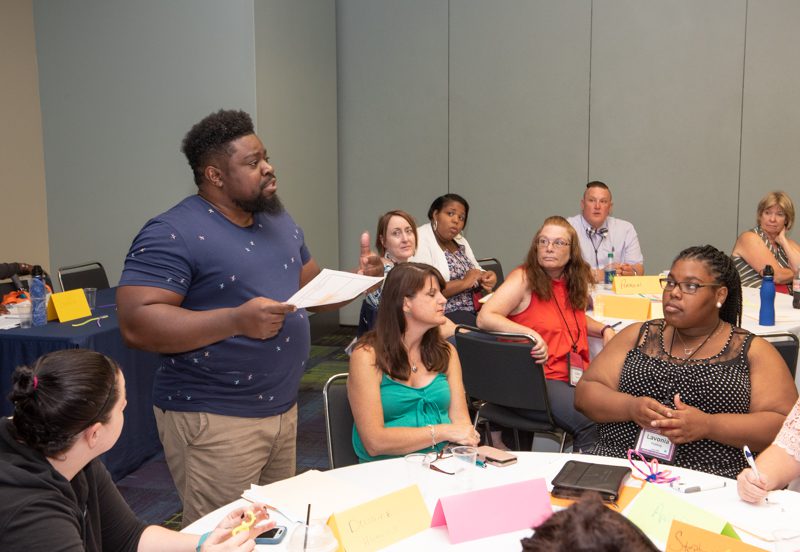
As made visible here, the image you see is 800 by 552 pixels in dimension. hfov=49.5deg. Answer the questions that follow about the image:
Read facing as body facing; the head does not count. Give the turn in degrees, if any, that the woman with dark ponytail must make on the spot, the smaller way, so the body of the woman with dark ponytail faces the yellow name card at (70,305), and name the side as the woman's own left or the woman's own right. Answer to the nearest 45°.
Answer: approximately 45° to the woman's own left

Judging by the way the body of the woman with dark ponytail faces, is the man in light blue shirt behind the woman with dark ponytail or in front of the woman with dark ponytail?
in front

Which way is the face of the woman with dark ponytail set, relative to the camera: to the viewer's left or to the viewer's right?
to the viewer's right

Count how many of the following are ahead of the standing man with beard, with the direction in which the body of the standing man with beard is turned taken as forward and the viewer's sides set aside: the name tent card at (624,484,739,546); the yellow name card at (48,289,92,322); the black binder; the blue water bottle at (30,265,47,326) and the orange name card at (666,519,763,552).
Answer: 3

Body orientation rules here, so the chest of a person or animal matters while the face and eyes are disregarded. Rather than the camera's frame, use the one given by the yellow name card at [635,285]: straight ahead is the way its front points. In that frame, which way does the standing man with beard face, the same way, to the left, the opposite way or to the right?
to the left

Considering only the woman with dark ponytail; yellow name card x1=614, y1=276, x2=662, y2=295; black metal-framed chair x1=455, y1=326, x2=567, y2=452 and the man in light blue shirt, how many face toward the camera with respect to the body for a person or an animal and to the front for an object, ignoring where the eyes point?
2

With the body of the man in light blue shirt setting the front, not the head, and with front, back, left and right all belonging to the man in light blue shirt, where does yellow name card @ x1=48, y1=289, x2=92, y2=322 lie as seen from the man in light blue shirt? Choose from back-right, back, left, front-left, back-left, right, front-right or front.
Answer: front-right

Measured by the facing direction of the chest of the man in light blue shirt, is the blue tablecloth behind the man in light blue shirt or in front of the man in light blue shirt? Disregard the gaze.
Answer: in front

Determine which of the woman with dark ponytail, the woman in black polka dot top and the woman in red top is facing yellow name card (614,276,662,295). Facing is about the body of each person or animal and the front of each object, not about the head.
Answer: the woman with dark ponytail

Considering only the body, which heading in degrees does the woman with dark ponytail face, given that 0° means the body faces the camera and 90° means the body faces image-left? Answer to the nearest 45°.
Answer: approximately 225°
